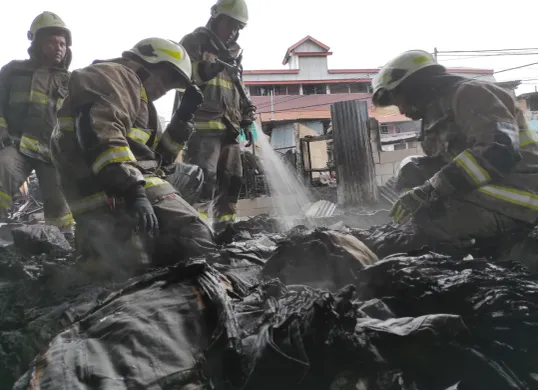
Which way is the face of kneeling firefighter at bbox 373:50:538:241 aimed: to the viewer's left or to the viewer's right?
to the viewer's left

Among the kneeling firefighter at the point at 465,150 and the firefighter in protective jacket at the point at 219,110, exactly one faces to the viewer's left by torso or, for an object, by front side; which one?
the kneeling firefighter

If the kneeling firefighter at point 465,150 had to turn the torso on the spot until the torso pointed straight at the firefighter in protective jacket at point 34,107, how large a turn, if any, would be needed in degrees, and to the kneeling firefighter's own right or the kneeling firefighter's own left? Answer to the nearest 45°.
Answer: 0° — they already face them

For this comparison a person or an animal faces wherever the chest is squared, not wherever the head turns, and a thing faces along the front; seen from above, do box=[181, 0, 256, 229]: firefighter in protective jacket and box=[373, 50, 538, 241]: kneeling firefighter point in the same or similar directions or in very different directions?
very different directions

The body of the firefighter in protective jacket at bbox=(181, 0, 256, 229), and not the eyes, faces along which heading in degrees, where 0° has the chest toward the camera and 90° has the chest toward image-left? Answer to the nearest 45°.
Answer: approximately 315°

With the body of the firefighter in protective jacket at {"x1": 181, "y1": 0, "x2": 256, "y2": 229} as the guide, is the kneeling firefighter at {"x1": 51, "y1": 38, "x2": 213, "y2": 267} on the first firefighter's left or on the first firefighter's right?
on the first firefighter's right

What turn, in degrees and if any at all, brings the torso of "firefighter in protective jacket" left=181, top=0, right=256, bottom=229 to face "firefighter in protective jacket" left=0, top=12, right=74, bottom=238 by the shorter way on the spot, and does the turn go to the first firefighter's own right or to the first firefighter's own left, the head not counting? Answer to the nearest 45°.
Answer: approximately 135° to the first firefighter's own right

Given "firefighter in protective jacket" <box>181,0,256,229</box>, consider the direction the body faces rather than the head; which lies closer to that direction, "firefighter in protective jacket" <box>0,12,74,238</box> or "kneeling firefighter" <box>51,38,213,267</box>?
the kneeling firefighter

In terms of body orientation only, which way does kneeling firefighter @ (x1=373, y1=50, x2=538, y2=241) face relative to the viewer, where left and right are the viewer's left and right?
facing to the left of the viewer

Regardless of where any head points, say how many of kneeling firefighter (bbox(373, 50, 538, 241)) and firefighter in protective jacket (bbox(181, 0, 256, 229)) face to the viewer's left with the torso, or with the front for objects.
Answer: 1

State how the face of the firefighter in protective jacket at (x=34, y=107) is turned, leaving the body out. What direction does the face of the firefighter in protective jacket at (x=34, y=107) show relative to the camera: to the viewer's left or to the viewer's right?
to the viewer's right

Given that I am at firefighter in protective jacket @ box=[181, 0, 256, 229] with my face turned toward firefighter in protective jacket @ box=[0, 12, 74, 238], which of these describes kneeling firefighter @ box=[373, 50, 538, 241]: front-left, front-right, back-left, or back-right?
back-left
